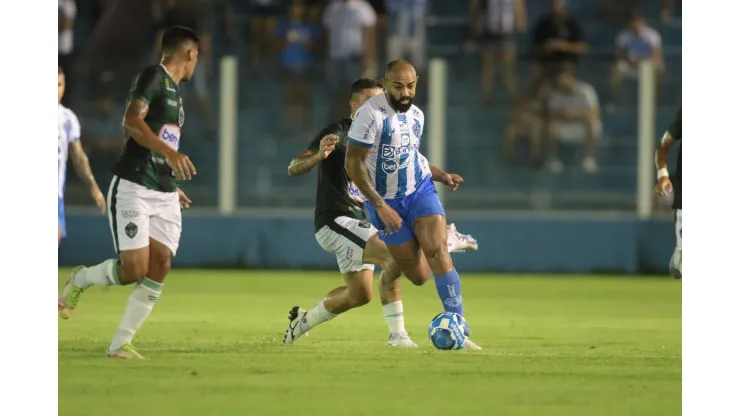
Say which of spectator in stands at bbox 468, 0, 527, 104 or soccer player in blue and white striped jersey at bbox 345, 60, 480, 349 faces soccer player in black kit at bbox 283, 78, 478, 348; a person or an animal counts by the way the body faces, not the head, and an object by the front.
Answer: the spectator in stands

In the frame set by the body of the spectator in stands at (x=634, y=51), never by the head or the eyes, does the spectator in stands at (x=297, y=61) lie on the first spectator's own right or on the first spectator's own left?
on the first spectator's own right

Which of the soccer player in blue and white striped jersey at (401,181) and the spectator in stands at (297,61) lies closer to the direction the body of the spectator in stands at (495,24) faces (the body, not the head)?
the soccer player in blue and white striped jersey

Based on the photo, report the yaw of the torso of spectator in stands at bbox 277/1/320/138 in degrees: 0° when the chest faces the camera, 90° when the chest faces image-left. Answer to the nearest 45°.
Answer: approximately 0°

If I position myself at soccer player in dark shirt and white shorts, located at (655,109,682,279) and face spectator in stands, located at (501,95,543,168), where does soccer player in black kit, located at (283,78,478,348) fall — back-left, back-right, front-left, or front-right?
back-left
